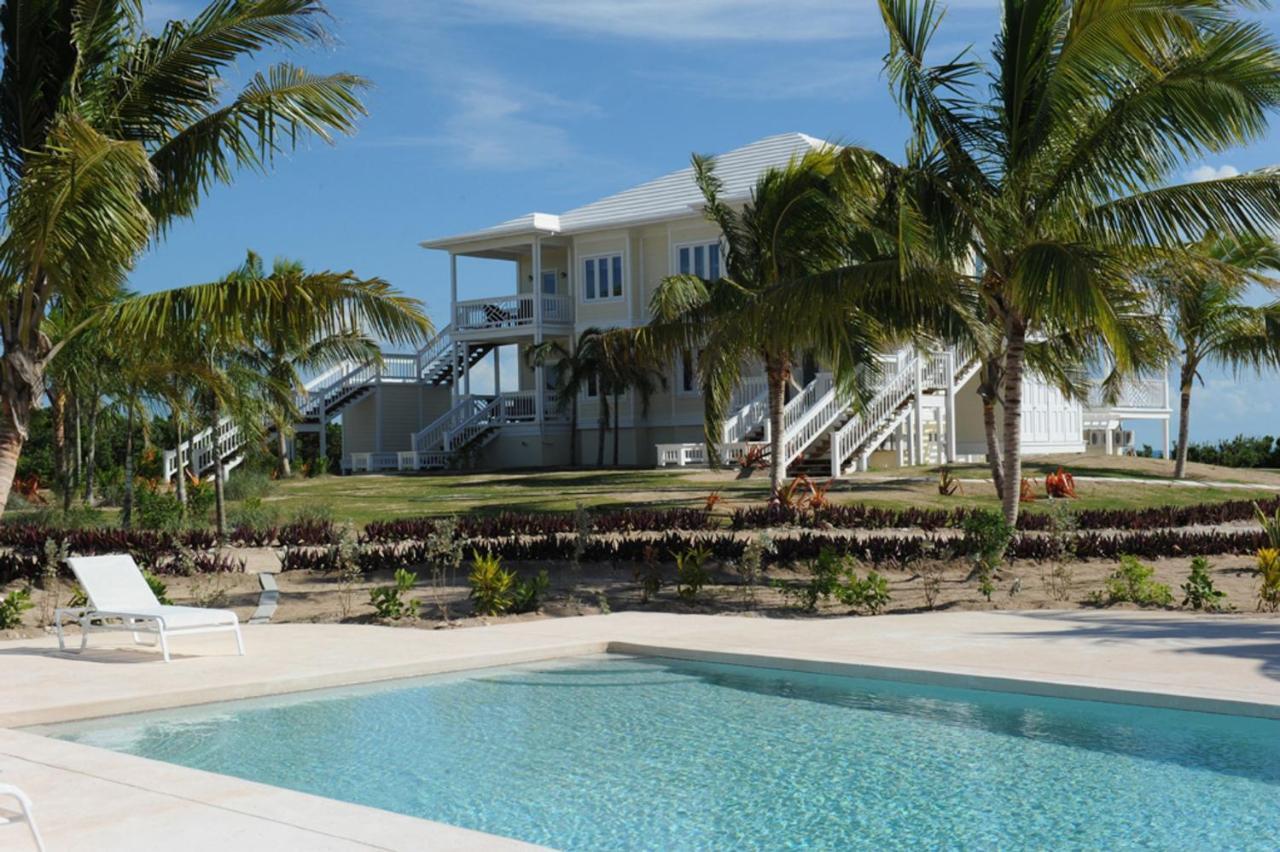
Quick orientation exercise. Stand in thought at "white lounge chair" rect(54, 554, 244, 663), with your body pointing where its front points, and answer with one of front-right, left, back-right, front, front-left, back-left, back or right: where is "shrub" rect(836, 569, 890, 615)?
front-left

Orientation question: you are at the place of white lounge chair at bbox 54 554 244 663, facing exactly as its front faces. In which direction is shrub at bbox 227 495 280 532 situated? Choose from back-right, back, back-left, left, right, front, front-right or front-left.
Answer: back-left

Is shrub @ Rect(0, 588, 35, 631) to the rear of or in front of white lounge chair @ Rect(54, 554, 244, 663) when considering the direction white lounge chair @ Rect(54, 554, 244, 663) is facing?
to the rear

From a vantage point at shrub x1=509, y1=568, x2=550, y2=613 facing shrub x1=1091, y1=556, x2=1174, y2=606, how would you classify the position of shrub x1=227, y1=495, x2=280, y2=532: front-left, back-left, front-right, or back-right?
back-left

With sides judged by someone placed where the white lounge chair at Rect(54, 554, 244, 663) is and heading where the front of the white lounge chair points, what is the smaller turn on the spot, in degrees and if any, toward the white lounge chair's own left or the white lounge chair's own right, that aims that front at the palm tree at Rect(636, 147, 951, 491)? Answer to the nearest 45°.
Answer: approximately 90° to the white lounge chair's own left

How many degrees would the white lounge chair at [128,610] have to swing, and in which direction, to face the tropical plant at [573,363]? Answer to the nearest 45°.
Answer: approximately 90° to its left

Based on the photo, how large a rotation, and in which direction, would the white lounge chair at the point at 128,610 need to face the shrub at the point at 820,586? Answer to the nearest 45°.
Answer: approximately 45° to its left

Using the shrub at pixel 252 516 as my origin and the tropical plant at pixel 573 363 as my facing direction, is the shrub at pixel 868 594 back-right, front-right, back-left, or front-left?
back-right

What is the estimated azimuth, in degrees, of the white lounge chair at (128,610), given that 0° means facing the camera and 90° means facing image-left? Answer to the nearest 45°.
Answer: approximately 315°

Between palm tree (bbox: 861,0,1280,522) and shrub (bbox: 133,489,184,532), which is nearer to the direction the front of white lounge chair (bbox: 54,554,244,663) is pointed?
the palm tree
